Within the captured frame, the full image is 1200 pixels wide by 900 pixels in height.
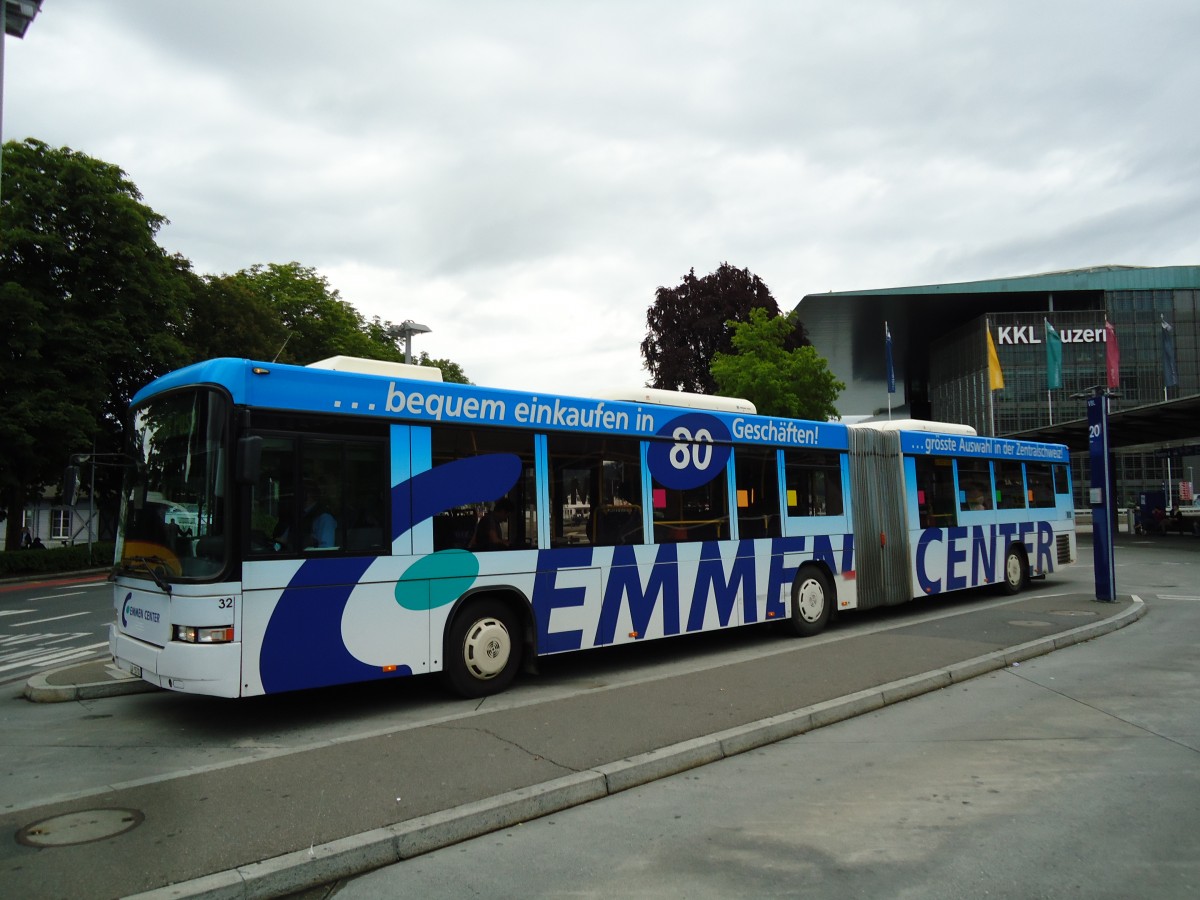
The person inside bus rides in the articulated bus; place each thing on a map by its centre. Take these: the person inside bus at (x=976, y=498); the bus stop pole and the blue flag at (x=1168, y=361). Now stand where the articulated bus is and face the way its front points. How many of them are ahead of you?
0

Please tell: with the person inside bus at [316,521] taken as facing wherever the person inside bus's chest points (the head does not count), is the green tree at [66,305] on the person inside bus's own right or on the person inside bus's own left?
on the person inside bus's own right

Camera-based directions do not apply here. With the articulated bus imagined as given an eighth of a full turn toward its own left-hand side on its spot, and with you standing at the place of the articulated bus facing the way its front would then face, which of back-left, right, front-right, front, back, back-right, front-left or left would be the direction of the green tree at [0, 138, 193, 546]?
back-right

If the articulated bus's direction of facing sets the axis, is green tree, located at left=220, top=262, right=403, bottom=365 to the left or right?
on its right

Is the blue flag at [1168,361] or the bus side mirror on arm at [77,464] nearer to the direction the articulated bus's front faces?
the bus side mirror on arm

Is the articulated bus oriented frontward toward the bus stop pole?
no

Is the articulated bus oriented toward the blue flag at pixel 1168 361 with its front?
no

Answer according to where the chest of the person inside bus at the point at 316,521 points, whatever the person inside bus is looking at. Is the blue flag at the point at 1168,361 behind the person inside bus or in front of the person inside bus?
behind

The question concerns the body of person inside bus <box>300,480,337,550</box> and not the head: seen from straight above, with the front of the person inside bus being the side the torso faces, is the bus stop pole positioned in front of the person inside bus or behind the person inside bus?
behind

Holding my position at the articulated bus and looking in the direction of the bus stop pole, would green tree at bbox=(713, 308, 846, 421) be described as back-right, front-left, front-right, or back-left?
front-left

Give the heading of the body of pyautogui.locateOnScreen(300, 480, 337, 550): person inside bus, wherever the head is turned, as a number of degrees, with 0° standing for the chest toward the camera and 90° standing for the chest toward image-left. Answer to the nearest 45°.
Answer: approximately 90°

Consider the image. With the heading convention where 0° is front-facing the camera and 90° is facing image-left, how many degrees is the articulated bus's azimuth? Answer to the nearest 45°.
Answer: approximately 45°

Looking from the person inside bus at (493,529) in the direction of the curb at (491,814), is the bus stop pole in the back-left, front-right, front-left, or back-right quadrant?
back-left
